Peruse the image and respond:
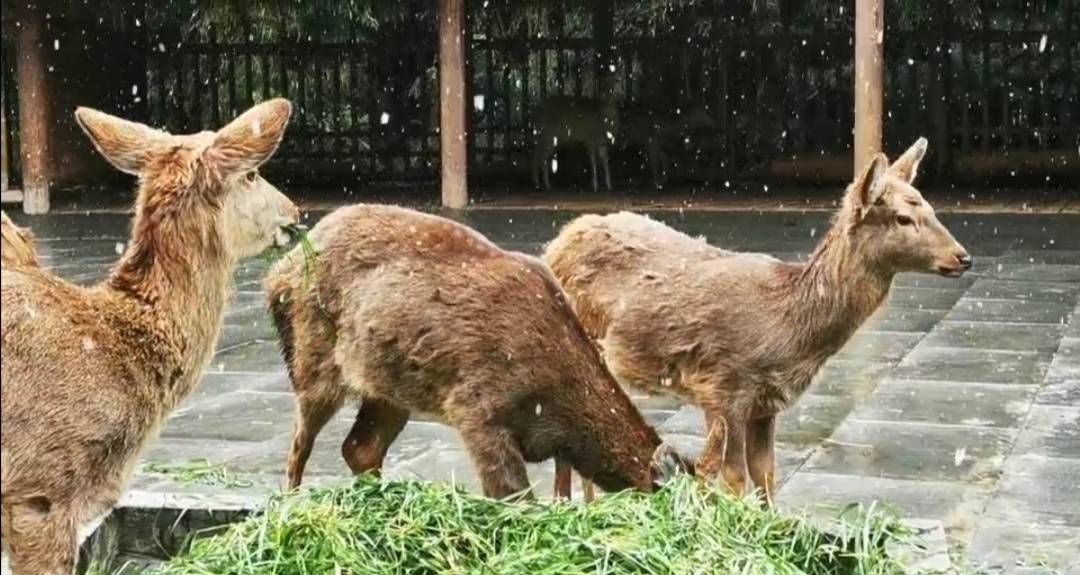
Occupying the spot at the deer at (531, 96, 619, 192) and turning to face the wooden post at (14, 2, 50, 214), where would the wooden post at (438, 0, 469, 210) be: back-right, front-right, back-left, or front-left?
front-left

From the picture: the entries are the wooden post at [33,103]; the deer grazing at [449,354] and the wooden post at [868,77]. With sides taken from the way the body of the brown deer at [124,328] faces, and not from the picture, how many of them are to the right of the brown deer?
0

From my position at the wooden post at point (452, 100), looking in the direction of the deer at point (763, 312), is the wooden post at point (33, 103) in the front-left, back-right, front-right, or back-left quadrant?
back-right

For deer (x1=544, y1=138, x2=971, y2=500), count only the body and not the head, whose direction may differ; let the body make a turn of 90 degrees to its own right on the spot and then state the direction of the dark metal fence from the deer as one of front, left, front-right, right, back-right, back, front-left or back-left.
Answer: back

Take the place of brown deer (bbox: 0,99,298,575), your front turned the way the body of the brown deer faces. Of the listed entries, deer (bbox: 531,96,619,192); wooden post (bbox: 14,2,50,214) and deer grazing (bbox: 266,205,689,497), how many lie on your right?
0

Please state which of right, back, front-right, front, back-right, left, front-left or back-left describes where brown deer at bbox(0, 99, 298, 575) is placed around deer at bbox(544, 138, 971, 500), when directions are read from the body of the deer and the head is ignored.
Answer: back-right

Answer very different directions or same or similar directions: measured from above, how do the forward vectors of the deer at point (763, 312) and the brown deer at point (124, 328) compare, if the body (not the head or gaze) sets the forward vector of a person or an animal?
same or similar directions

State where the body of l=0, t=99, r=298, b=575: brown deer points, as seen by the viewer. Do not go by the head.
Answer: to the viewer's right

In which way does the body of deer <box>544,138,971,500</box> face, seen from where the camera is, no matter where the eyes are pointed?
to the viewer's right

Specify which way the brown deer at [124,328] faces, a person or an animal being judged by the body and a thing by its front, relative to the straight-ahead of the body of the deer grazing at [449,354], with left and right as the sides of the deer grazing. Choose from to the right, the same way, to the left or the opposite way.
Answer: the same way

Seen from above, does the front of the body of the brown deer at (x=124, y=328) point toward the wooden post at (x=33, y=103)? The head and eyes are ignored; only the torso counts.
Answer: no

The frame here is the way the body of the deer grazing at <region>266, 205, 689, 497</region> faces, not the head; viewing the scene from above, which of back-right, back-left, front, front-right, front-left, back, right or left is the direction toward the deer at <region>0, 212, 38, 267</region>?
back-right

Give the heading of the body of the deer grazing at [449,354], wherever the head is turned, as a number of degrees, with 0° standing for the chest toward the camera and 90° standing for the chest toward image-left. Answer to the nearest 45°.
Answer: approximately 270°

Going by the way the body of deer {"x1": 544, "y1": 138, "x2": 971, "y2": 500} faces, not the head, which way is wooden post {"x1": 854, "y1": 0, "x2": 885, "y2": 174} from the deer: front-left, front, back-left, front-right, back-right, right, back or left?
left
